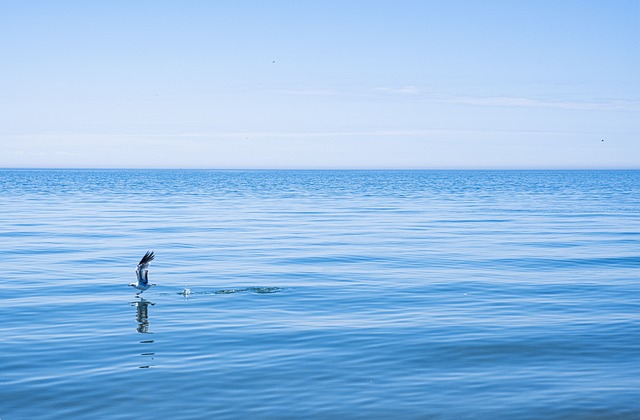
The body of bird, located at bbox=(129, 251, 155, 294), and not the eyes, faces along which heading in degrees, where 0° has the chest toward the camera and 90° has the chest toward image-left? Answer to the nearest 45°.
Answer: approximately 90°
